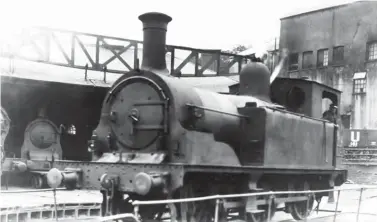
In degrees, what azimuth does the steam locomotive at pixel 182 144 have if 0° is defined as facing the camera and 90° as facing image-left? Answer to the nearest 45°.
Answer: approximately 45°

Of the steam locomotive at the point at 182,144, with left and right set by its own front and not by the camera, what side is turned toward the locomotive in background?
right

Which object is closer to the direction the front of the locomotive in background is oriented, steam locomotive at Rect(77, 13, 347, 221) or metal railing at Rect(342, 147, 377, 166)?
the steam locomotive

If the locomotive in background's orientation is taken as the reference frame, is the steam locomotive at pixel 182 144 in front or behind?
in front

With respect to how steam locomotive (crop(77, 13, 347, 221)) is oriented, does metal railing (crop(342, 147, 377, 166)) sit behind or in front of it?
behind

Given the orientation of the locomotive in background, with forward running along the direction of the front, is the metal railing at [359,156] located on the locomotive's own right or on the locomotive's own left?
on the locomotive's own left
